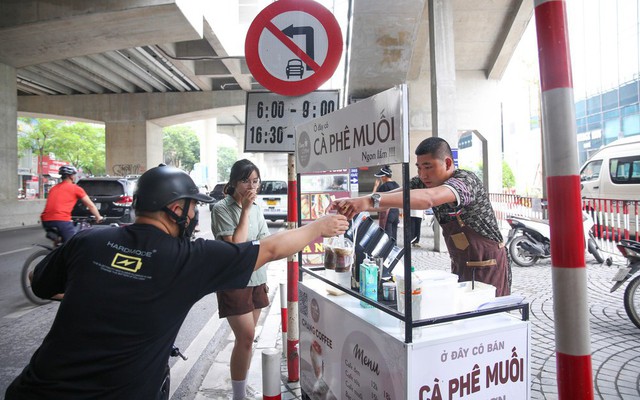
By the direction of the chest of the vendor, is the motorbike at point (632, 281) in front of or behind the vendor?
behind

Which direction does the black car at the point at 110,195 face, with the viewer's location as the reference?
facing away from the viewer and to the right of the viewer

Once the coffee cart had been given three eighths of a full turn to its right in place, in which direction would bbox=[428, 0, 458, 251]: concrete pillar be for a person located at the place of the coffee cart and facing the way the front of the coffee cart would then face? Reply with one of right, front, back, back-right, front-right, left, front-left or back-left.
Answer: front

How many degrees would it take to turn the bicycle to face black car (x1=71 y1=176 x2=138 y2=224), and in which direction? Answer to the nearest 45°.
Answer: approximately 45° to its left

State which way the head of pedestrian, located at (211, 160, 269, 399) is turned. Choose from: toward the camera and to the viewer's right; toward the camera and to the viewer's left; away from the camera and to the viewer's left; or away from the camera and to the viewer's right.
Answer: toward the camera and to the viewer's right

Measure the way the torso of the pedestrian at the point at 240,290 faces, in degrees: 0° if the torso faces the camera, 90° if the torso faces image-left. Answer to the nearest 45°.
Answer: approximately 315°

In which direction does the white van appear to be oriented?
to the viewer's left

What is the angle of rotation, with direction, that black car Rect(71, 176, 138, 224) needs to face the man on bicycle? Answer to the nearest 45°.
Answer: approximately 135° to its right
